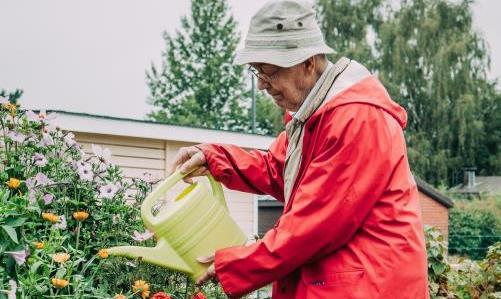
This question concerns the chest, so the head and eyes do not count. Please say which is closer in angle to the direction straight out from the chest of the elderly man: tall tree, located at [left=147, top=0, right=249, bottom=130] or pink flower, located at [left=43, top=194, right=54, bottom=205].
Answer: the pink flower

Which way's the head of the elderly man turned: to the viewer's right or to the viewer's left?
to the viewer's left

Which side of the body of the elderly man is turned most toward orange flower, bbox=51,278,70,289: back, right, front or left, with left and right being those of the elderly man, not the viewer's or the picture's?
front

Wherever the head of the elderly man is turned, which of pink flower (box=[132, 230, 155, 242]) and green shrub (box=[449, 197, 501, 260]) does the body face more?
the pink flower

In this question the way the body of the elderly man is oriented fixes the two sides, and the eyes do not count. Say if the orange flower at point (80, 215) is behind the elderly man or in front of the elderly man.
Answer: in front

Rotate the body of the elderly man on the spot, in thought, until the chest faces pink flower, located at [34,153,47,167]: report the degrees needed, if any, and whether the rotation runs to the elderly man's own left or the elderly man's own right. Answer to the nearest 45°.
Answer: approximately 45° to the elderly man's own right

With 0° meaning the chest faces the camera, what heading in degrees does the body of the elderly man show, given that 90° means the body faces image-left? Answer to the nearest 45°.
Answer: approximately 90°

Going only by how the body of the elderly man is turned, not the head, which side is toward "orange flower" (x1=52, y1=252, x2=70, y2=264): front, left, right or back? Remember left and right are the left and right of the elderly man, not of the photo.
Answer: front

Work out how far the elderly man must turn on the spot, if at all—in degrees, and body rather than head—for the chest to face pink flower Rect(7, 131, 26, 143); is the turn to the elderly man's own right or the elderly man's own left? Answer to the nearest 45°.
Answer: approximately 45° to the elderly man's own right
